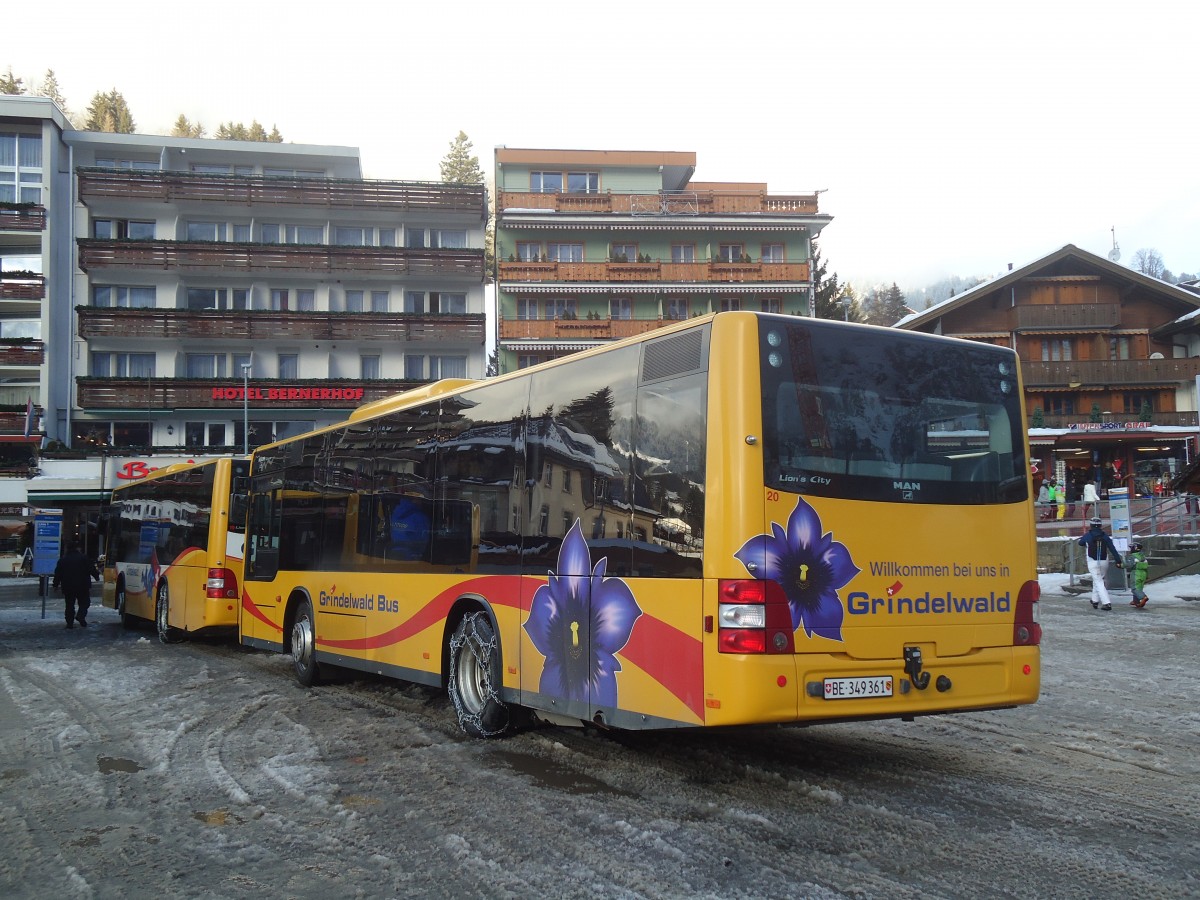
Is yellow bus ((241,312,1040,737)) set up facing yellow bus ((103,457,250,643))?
yes

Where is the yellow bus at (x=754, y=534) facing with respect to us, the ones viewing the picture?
facing away from the viewer and to the left of the viewer

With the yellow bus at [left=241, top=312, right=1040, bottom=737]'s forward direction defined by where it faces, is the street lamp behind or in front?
in front

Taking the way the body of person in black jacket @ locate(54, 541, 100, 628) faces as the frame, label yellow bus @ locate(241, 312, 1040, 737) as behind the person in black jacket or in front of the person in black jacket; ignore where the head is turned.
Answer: behind

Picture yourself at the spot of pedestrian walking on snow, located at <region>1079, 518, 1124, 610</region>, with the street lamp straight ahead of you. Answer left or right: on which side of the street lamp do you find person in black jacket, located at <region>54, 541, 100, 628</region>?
left

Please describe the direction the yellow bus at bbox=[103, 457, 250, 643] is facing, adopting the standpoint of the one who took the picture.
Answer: facing away from the viewer and to the left of the viewer

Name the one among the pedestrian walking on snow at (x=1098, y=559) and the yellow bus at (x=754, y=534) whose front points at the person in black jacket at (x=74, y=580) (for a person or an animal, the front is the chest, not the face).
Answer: the yellow bus
